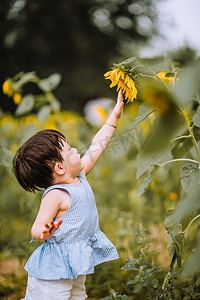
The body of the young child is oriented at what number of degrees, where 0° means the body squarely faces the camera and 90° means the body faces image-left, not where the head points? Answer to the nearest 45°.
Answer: approximately 270°

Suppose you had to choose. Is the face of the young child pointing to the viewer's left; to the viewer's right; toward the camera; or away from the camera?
to the viewer's right
